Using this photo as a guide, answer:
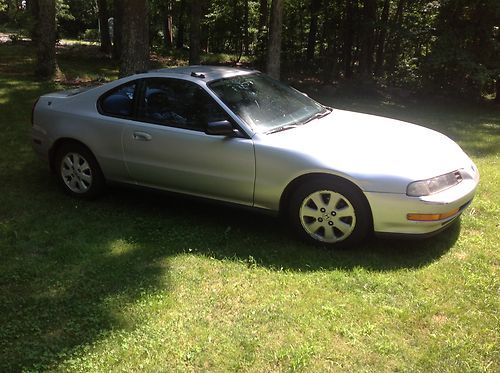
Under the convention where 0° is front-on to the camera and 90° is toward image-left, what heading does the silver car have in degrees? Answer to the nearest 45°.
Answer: approximately 315°
